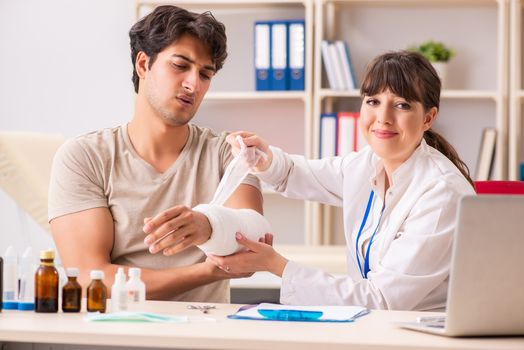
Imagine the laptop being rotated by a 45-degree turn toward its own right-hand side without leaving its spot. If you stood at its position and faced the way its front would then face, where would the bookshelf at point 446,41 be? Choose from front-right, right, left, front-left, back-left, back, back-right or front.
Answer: front

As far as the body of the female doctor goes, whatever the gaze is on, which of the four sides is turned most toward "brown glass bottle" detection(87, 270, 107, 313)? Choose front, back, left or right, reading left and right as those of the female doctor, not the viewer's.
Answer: front

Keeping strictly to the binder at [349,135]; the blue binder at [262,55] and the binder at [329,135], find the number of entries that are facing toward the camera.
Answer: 3

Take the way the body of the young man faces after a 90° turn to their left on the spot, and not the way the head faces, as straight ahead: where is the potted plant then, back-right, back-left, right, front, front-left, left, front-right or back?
front

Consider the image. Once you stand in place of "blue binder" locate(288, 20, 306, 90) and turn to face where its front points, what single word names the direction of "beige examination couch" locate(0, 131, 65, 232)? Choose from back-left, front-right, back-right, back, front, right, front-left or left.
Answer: front-right

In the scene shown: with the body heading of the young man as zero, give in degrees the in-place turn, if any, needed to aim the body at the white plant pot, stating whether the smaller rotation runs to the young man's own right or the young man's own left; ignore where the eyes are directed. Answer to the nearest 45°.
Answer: approximately 90° to the young man's own left

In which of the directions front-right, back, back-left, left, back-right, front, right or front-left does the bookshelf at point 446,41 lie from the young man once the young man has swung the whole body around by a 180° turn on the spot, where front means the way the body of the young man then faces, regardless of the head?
right

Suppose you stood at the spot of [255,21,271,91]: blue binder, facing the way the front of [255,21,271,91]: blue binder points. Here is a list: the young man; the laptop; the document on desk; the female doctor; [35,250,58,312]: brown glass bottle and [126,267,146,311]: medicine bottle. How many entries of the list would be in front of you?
6

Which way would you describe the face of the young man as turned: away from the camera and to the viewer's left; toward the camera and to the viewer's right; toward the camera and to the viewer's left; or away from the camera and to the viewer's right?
toward the camera and to the viewer's right

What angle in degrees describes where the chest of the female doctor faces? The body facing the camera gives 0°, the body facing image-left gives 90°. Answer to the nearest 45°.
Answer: approximately 45°
